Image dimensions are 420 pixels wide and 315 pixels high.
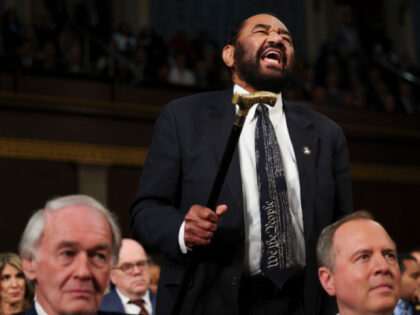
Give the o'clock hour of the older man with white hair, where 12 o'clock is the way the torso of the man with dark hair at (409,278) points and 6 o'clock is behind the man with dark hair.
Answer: The older man with white hair is roughly at 2 o'clock from the man with dark hair.

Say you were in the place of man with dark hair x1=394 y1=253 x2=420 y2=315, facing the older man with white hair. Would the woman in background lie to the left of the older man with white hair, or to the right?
right

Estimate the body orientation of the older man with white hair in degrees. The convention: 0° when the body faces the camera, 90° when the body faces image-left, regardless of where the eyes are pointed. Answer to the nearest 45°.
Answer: approximately 315°

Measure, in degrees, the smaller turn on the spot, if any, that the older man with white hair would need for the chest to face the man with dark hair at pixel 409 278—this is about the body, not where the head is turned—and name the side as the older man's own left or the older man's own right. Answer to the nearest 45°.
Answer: approximately 90° to the older man's own left

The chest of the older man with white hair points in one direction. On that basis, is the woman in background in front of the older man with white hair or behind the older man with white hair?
behind

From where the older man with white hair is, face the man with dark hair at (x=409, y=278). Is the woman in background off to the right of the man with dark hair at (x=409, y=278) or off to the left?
left

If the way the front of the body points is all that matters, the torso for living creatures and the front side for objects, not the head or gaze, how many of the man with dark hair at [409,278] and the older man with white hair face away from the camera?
0

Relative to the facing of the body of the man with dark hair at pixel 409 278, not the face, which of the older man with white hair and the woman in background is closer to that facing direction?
the older man with white hair
